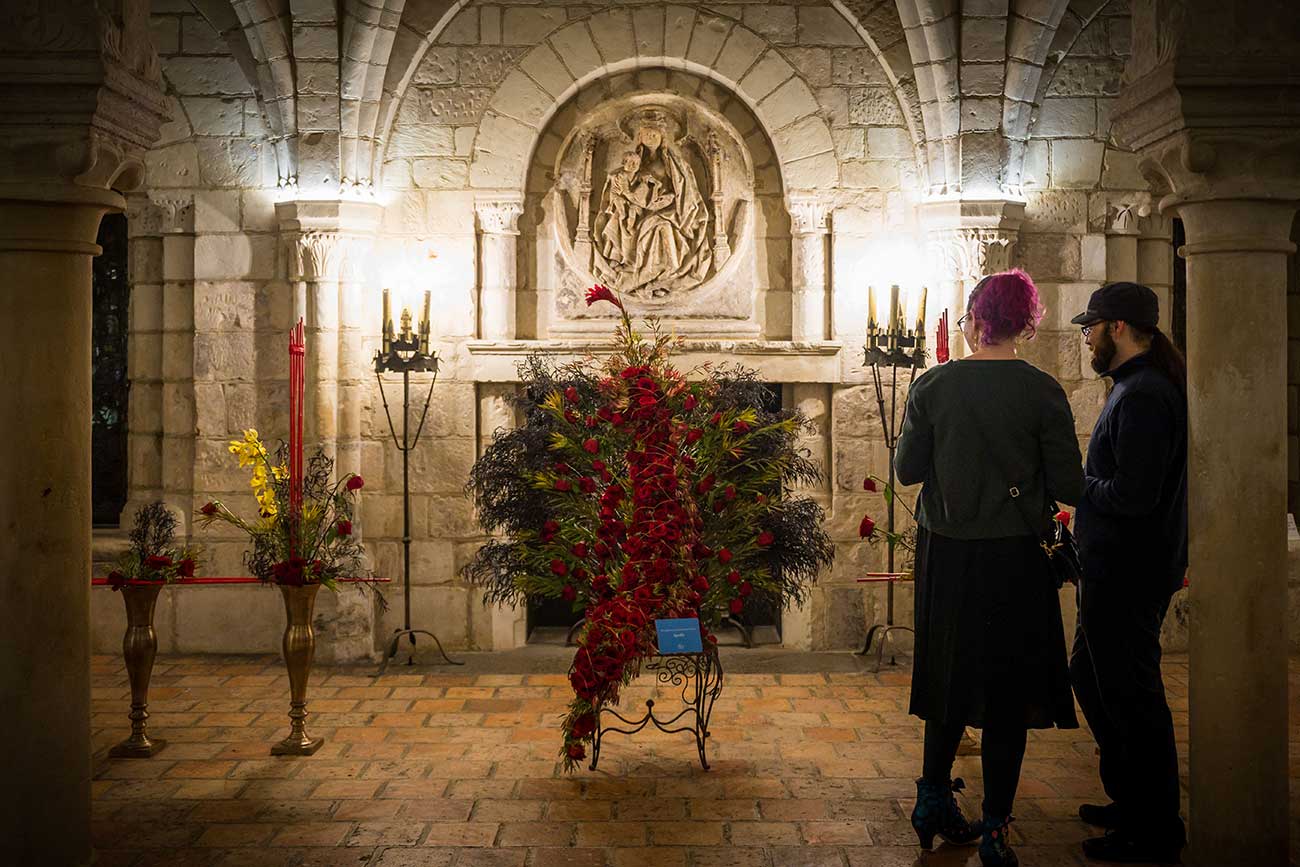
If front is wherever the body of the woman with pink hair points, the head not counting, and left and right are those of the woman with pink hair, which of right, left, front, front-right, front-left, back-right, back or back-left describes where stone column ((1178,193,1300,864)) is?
right

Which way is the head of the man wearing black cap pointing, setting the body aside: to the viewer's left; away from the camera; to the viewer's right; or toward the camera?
to the viewer's left

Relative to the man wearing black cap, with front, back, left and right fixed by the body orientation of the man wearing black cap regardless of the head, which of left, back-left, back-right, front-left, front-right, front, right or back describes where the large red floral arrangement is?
front

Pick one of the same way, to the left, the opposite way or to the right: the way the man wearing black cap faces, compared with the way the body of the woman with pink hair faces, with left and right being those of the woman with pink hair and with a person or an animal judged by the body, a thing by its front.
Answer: to the left

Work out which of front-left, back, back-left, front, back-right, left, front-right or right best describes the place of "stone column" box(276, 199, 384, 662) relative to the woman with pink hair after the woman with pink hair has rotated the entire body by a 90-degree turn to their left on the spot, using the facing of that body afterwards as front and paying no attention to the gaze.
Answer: front-right

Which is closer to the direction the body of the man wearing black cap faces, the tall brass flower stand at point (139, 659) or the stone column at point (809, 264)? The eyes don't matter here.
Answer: the tall brass flower stand

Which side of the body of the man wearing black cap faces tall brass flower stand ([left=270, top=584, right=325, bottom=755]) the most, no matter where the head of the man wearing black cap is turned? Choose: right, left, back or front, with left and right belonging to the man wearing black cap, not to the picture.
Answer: front

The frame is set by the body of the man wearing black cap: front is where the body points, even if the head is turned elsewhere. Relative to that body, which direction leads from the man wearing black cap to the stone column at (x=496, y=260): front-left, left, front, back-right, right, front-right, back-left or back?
front-right

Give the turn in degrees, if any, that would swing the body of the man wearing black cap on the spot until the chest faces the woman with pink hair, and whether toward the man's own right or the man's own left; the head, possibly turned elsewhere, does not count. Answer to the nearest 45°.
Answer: approximately 45° to the man's own left

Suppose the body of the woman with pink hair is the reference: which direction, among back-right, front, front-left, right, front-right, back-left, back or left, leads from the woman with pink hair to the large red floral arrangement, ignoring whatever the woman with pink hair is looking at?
front-left

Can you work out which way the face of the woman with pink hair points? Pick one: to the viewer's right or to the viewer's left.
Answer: to the viewer's left

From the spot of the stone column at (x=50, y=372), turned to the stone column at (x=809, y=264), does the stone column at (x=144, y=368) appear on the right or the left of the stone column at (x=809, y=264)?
left

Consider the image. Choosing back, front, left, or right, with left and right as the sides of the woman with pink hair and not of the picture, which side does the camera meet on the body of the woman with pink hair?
back

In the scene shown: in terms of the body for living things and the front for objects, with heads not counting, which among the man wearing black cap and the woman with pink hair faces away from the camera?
the woman with pink hair

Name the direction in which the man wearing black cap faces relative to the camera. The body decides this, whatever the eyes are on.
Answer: to the viewer's left

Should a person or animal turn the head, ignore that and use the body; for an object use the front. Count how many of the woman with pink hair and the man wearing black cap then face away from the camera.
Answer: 1
